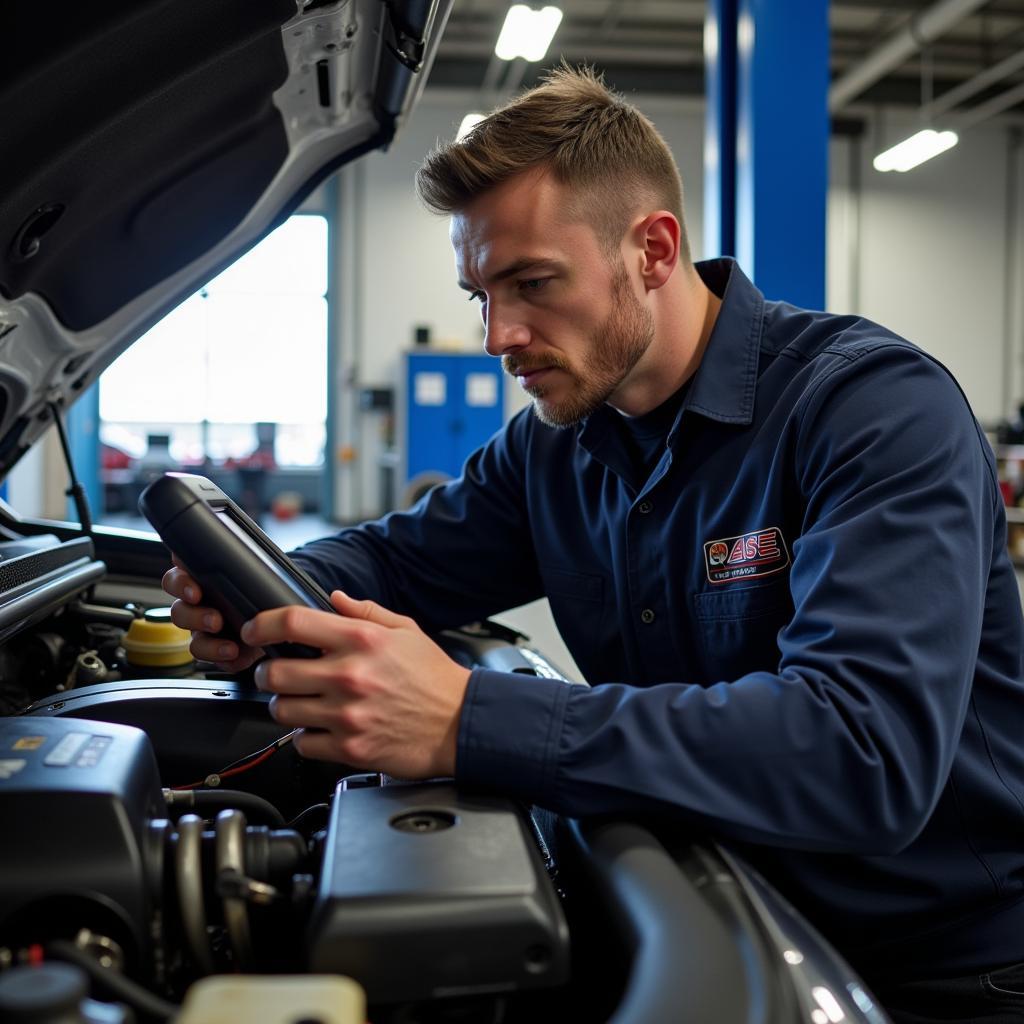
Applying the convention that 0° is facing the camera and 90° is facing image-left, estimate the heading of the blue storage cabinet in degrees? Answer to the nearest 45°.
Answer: approximately 0°

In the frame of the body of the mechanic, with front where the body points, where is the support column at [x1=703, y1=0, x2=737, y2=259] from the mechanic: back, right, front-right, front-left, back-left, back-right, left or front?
back-right

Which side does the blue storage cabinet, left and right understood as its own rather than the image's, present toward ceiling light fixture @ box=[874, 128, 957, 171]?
left

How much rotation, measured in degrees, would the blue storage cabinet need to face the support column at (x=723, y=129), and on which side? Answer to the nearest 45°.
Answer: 0° — it already faces it

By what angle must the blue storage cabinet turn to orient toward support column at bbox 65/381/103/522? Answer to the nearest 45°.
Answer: approximately 90° to its right

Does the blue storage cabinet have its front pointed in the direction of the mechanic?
yes

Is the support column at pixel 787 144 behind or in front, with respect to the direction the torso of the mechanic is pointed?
behind

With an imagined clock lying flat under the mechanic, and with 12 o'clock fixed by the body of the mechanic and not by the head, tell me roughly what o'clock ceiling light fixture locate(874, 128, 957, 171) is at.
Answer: The ceiling light fixture is roughly at 5 o'clock from the mechanic.

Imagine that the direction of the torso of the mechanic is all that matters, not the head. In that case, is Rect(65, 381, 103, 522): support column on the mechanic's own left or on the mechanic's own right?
on the mechanic's own right
